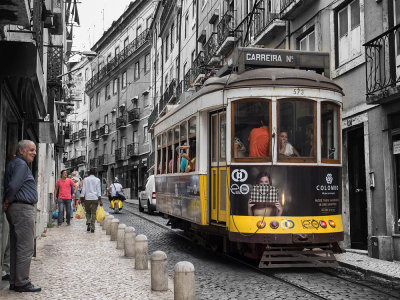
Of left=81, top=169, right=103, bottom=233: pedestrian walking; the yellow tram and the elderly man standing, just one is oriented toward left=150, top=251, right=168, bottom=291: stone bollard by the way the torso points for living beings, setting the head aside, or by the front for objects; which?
the elderly man standing

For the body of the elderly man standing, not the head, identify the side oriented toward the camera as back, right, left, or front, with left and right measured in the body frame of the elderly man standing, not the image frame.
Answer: right

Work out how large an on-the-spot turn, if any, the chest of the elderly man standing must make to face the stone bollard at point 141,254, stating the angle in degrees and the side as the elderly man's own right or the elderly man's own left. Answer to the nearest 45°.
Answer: approximately 45° to the elderly man's own left

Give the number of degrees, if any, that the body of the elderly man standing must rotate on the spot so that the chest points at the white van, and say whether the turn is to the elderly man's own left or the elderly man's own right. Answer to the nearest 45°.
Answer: approximately 90° to the elderly man's own left

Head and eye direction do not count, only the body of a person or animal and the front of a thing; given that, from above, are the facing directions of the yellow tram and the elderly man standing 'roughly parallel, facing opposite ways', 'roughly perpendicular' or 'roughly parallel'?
roughly perpendicular

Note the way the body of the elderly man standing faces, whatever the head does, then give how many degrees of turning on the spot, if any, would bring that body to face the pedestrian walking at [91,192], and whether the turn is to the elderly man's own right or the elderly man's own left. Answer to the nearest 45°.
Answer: approximately 90° to the elderly man's own left
